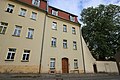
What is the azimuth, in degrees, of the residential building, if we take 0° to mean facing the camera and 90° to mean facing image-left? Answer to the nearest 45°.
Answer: approximately 315°

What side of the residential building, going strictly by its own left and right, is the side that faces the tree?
left
